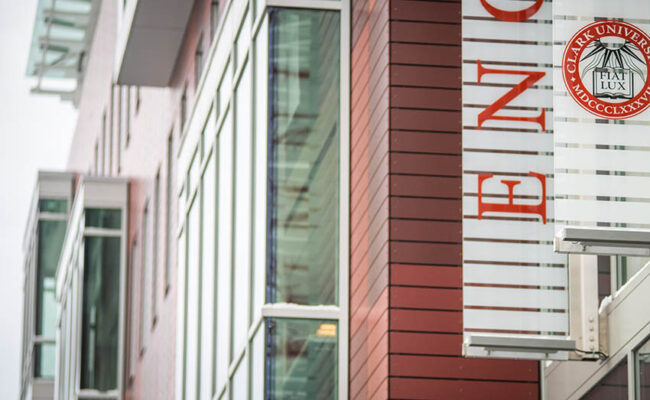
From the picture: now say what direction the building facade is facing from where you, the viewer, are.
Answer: facing the viewer and to the left of the viewer
